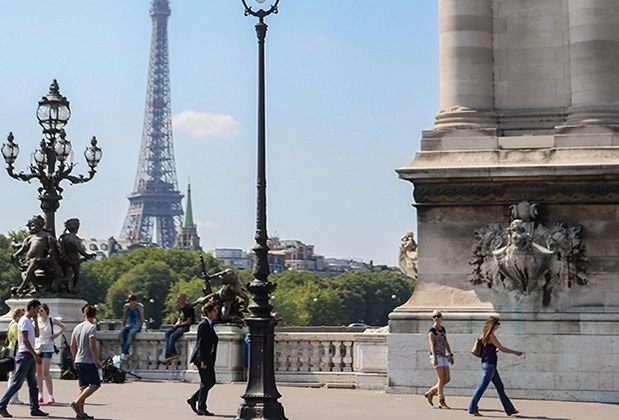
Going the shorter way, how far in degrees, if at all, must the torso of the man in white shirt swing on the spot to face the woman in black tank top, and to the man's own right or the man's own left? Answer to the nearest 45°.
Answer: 0° — they already face them

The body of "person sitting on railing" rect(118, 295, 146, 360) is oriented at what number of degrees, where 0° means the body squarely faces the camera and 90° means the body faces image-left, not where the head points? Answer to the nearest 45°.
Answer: approximately 45°

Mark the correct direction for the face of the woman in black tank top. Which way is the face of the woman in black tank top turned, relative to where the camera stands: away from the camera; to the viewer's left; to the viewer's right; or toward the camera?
to the viewer's right

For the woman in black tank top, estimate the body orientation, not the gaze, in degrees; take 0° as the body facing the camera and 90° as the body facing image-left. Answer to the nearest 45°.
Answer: approximately 270°

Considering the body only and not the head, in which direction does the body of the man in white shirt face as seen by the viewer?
to the viewer's right

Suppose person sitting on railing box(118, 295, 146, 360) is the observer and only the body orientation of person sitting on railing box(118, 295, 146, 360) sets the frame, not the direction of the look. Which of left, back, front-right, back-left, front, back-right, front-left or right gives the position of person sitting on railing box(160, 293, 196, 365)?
left

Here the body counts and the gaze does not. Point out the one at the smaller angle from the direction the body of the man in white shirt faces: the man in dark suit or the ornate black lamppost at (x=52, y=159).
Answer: the man in dark suit
